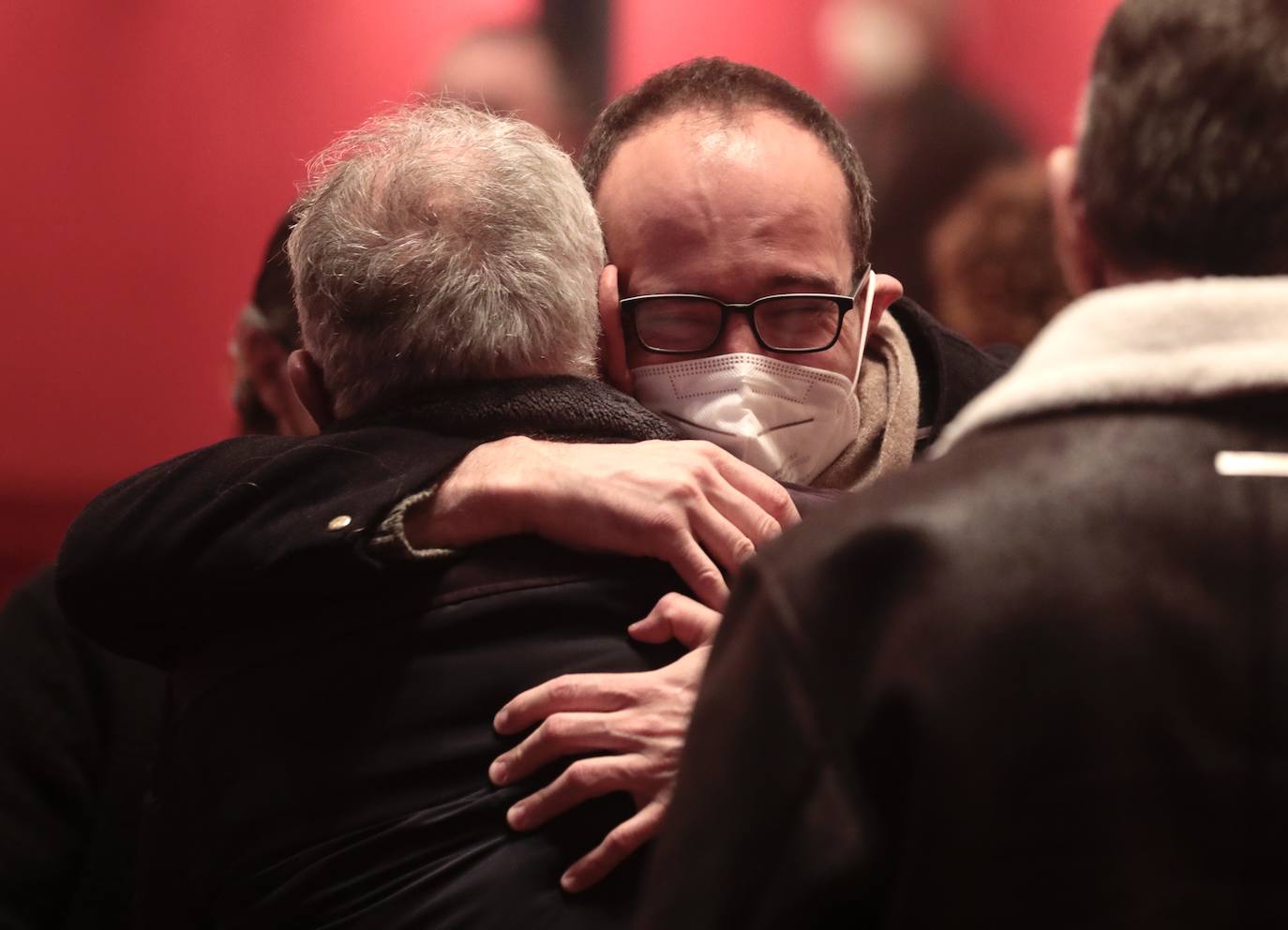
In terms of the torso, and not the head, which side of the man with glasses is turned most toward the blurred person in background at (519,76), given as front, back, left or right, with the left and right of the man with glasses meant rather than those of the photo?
back

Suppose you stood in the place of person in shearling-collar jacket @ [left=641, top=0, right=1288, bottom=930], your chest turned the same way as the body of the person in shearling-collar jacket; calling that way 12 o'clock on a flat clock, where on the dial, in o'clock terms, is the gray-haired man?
The gray-haired man is roughly at 10 o'clock from the person in shearling-collar jacket.

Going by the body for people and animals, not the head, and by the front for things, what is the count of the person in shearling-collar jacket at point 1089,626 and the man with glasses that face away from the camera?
1

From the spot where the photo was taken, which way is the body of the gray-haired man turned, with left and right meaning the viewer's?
facing away from the viewer

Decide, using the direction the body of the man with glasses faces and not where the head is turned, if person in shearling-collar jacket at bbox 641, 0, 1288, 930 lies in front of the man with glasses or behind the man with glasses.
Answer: in front

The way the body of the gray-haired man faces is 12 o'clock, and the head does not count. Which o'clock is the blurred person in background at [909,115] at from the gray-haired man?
The blurred person in background is roughly at 1 o'clock from the gray-haired man.

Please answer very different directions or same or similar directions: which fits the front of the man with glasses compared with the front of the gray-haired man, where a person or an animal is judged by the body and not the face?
very different directions

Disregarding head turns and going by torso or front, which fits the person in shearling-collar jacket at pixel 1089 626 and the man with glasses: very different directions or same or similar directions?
very different directions

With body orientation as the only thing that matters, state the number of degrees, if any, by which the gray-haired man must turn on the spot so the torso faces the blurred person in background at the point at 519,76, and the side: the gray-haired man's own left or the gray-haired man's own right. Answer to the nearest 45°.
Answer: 0° — they already face them

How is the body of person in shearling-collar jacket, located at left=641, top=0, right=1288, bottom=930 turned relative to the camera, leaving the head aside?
away from the camera

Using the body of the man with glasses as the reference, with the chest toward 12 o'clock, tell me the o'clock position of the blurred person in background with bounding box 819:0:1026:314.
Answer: The blurred person in background is roughly at 7 o'clock from the man with glasses.

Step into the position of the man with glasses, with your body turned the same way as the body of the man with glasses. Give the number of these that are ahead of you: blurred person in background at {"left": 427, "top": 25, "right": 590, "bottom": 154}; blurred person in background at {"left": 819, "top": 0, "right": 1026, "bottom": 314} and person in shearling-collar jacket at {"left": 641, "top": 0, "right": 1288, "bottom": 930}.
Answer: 1

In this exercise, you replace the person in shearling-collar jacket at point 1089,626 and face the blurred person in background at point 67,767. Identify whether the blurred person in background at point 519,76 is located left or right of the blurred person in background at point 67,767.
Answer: right

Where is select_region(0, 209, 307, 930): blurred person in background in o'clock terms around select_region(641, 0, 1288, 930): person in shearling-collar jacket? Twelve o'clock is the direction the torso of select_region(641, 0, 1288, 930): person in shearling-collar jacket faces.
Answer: select_region(0, 209, 307, 930): blurred person in background is roughly at 10 o'clock from select_region(641, 0, 1288, 930): person in shearling-collar jacket.

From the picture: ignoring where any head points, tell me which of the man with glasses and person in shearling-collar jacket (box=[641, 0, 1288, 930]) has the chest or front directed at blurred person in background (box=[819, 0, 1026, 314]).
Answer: person in shearling-collar jacket (box=[641, 0, 1288, 930])
